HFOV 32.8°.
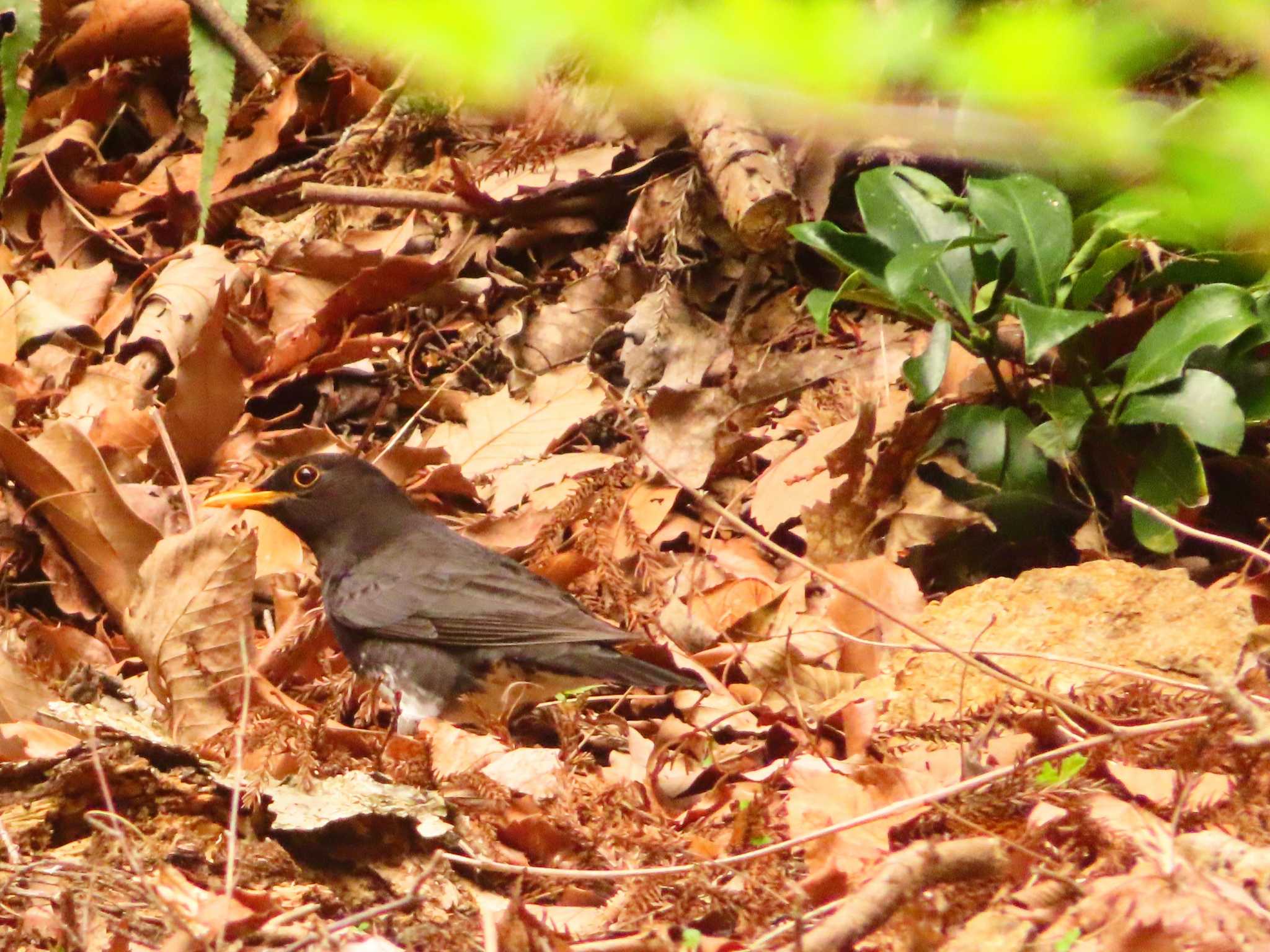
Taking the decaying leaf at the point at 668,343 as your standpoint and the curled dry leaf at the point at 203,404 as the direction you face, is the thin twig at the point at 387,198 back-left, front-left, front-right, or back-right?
front-right

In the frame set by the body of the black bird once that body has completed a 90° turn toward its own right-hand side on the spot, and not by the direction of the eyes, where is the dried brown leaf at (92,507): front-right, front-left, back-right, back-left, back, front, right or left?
left

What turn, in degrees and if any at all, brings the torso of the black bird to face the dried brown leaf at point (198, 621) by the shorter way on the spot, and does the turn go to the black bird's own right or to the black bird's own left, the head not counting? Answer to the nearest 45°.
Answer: approximately 45° to the black bird's own left

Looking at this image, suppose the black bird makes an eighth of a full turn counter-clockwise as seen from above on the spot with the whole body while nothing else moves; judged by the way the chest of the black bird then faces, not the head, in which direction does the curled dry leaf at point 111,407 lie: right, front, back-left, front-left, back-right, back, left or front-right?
right

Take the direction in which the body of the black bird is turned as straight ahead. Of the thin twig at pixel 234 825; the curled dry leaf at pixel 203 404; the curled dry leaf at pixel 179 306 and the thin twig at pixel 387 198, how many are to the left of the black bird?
1

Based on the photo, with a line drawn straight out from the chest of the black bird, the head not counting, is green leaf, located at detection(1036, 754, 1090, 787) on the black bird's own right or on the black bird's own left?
on the black bird's own left

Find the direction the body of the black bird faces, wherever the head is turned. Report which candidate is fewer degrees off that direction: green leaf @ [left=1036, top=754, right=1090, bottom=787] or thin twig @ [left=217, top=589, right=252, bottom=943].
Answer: the thin twig

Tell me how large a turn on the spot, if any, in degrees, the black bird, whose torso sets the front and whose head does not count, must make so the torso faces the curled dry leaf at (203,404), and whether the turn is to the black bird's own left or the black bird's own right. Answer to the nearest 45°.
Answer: approximately 45° to the black bird's own right

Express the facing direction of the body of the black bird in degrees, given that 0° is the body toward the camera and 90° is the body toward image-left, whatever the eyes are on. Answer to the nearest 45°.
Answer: approximately 90°

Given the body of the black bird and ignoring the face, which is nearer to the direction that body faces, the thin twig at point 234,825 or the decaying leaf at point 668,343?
the thin twig

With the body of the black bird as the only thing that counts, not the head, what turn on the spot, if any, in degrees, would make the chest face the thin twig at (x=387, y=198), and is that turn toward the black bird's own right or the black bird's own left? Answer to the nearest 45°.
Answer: approximately 90° to the black bird's own right

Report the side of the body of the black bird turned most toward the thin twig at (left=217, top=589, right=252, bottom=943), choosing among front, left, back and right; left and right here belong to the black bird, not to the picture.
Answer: left
